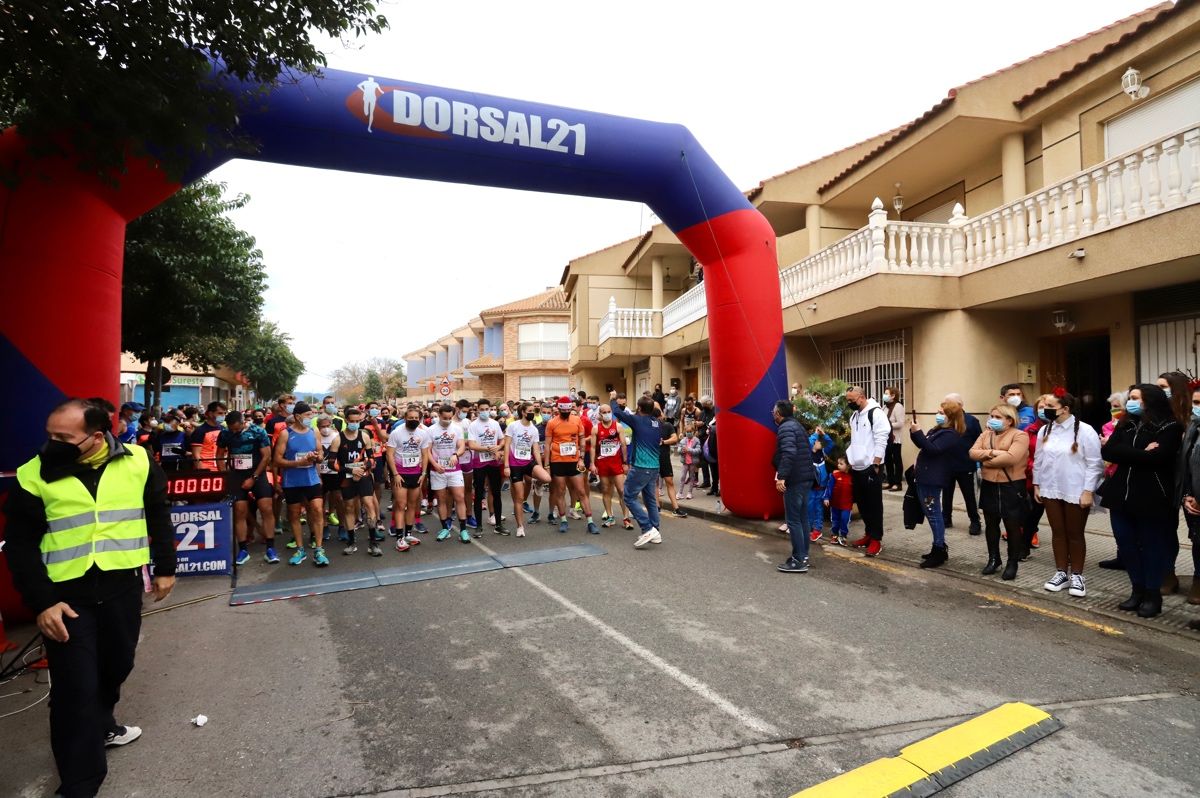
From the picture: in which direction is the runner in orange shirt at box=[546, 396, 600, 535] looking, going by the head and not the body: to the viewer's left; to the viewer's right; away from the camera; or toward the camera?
toward the camera

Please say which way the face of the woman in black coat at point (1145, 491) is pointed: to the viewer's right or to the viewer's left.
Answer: to the viewer's left

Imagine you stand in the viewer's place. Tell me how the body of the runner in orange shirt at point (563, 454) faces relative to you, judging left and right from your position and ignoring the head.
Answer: facing the viewer

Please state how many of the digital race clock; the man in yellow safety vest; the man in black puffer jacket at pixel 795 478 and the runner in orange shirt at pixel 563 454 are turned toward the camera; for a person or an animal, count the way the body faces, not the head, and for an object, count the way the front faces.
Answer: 3

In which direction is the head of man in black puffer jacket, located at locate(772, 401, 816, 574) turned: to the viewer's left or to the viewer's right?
to the viewer's left

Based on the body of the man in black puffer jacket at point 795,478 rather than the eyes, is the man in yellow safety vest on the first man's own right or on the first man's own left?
on the first man's own left

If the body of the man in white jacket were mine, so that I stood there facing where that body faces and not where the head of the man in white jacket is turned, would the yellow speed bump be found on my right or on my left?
on my left

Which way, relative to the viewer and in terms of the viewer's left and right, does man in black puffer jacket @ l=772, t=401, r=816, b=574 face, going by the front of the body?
facing to the left of the viewer

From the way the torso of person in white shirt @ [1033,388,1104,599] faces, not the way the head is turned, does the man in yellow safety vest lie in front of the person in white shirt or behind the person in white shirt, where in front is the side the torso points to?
in front

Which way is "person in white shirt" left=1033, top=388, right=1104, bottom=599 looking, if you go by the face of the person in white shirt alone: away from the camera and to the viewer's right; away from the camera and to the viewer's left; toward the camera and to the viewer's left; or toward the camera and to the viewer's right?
toward the camera and to the viewer's left

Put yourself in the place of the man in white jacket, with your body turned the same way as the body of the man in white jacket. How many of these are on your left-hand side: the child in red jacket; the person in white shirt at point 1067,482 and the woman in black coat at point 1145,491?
2

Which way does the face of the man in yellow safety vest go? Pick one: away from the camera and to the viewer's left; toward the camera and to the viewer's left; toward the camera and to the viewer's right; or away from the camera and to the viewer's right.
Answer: toward the camera and to the viewer's left

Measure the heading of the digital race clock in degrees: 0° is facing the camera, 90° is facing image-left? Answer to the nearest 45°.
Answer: approximately 0°

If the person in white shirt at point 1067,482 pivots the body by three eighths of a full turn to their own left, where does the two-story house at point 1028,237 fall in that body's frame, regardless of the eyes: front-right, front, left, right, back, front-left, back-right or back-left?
left

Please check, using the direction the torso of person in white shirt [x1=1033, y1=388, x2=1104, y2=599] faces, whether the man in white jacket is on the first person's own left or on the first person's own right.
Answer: on the first person's own right

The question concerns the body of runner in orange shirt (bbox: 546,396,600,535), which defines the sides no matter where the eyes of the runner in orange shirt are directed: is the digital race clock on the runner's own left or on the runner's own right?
on the runner's own right

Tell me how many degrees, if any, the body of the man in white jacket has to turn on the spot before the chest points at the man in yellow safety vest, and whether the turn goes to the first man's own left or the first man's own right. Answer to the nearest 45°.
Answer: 0° — they already face them

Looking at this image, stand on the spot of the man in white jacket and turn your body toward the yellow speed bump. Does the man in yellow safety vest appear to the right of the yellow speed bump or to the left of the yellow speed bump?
right

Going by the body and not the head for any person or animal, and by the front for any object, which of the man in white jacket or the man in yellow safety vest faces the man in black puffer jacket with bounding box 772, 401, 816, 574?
the man in white jacket

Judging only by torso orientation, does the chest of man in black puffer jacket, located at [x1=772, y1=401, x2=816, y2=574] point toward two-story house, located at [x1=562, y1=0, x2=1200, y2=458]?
no
